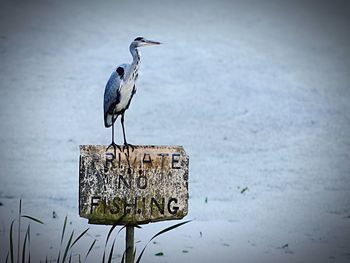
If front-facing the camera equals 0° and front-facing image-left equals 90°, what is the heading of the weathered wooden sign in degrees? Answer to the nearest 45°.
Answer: approximately 0°
